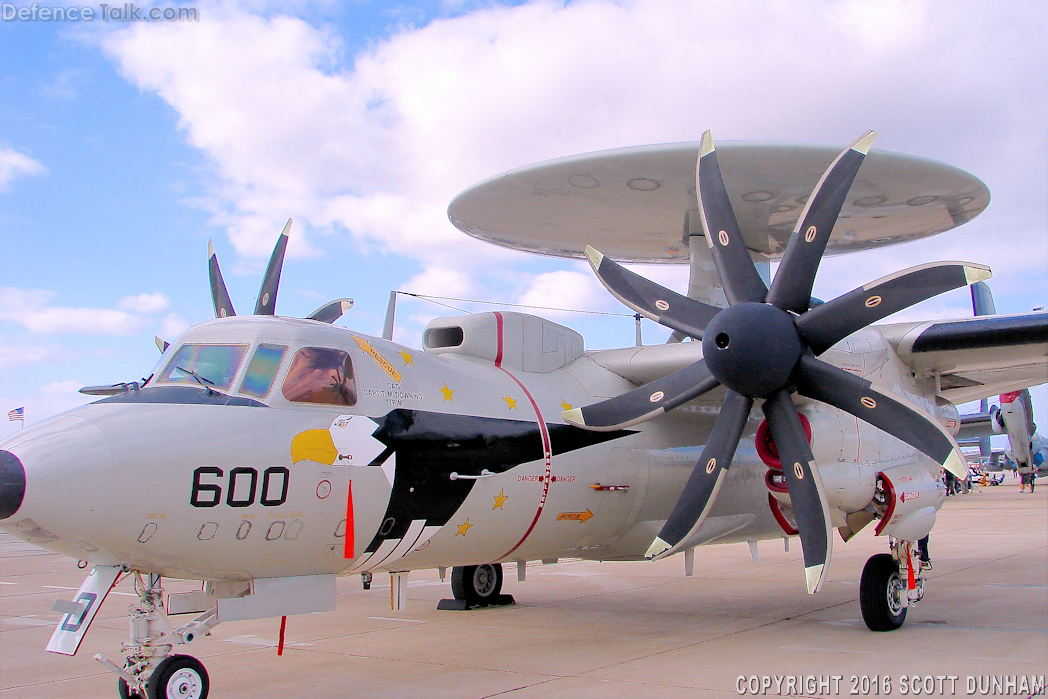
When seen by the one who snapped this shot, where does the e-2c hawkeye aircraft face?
facing the viewer and to the left of the viewer
